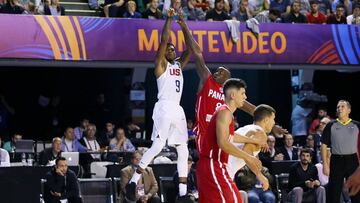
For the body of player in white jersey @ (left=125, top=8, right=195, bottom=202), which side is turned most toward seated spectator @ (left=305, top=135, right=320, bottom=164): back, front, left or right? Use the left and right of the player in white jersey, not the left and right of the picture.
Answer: left

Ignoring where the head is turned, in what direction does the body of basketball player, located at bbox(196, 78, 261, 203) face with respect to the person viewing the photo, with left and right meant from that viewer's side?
facing to the right of the viewer

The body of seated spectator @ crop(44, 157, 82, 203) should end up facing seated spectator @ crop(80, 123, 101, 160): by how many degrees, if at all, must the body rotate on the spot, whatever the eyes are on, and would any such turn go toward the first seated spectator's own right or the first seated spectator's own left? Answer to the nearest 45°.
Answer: approximately 180°

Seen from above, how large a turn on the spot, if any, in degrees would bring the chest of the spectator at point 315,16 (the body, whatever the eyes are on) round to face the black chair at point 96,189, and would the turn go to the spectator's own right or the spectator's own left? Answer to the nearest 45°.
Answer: approximately 45° to the spectator's own right

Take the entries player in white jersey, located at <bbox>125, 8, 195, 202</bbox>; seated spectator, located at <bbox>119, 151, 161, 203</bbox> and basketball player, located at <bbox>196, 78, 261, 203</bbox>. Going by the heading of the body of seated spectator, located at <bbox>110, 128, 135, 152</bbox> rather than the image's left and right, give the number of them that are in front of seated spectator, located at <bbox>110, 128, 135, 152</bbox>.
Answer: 3

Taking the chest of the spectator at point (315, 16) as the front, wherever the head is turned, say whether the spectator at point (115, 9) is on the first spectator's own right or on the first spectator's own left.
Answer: on the first spectator's own right

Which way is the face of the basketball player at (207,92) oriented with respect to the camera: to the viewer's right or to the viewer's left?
to the viewer's left

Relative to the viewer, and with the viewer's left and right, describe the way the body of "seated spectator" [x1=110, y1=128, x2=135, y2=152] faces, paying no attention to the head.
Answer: facing the viewer

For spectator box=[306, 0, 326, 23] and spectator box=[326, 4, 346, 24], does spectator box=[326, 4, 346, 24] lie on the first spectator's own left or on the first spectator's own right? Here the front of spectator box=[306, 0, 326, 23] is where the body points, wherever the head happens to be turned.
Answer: on the first spectator's own left

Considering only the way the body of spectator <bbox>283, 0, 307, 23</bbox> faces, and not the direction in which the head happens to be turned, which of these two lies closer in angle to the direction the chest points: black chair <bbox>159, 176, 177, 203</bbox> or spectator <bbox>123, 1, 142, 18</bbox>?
the black chair

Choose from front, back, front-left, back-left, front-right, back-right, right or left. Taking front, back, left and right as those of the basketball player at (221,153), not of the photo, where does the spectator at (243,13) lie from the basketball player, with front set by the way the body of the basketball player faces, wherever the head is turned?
left

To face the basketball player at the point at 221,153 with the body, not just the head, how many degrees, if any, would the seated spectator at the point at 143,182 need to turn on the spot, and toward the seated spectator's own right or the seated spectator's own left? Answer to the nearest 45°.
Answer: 0° — they already face them

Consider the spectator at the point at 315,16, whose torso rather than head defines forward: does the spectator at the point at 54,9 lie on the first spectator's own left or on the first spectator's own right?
on the first spectator's own right

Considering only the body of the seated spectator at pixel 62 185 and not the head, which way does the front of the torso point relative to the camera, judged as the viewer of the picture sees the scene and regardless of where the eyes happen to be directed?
toward the camera

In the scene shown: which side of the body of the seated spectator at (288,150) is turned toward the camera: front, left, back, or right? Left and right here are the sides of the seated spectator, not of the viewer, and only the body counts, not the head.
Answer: front
